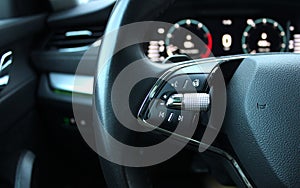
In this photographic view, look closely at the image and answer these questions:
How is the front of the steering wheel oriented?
toward the camera

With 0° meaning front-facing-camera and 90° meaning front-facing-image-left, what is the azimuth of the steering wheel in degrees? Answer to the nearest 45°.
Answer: approximately 0°
